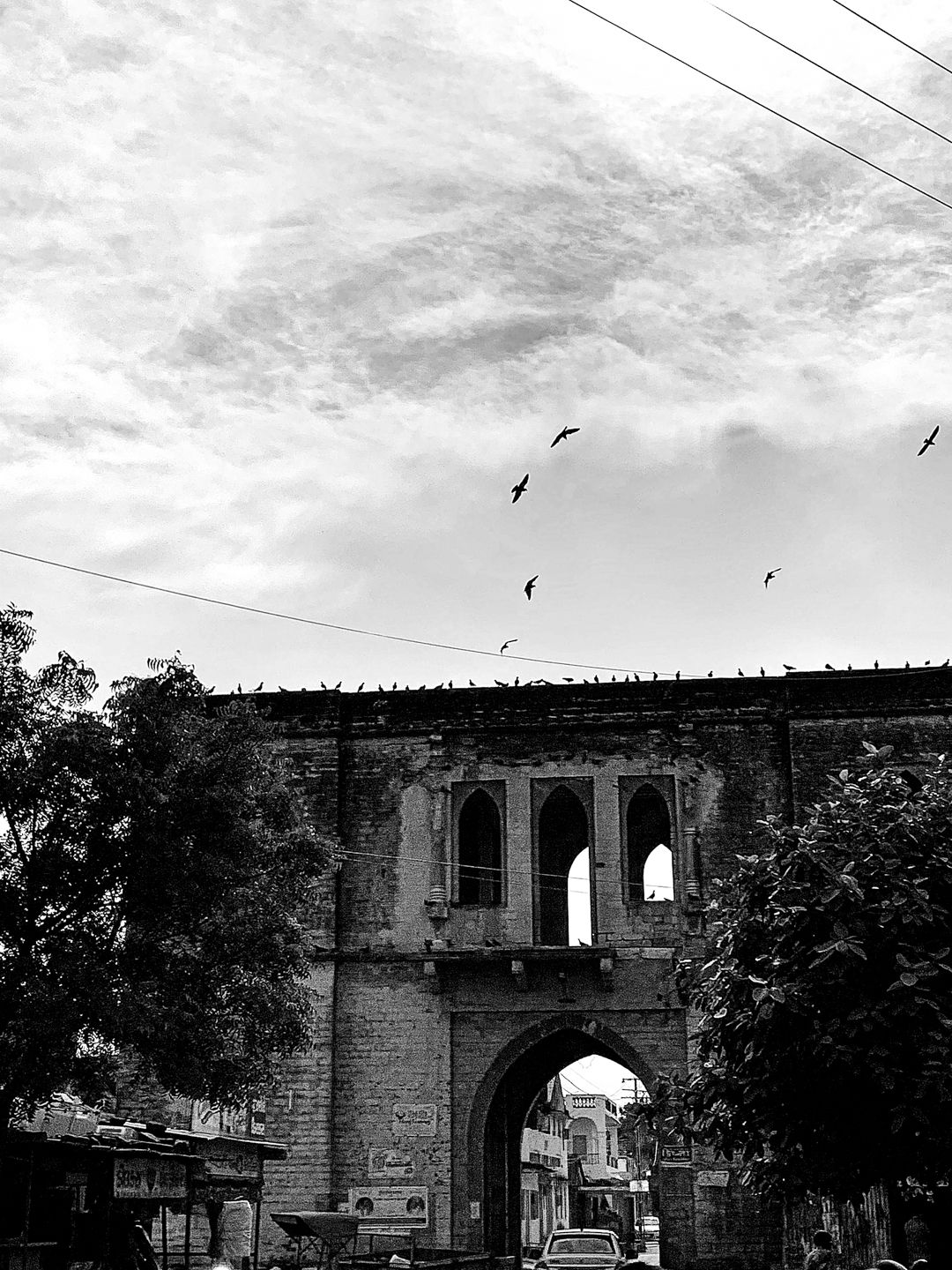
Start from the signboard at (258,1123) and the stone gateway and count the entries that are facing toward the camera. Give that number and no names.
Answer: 2

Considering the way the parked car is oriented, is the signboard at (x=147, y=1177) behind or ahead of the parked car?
behind

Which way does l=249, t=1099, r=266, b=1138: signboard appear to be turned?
toward the camera

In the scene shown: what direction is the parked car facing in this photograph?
away from the camera

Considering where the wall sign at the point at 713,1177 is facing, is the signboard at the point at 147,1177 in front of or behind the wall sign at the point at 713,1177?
in front

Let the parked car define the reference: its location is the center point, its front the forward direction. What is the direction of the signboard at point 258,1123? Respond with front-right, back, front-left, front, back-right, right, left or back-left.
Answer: left

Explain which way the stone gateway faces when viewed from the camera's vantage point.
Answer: facing the viewer

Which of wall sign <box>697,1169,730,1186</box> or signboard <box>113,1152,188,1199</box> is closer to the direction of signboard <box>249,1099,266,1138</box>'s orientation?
the signboard
